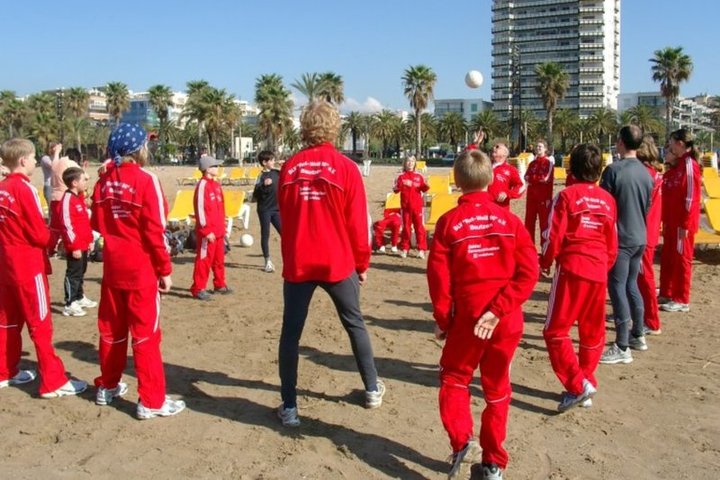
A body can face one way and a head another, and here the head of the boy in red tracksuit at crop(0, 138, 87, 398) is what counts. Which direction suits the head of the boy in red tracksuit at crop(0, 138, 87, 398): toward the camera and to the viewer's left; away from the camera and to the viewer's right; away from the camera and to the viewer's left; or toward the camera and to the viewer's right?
away from the camera and to the viewer's right

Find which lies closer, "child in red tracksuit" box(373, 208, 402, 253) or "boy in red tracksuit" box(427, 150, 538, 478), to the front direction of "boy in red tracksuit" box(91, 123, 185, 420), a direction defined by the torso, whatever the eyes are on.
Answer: the child in red tracksuit

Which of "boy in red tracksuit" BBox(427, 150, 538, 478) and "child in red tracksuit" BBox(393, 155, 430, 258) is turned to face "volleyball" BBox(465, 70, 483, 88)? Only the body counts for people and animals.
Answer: the boy in red tracksuit

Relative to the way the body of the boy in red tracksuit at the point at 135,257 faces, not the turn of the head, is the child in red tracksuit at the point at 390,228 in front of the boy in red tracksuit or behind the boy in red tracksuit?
in front

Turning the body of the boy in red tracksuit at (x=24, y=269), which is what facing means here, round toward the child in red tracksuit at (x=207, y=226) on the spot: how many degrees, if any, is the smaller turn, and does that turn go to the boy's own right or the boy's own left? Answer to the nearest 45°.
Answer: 0° — they already face them

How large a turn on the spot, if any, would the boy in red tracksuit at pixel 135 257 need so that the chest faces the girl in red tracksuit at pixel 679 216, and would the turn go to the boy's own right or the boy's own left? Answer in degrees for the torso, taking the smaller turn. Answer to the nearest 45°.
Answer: approximately 45° to the boy's own right

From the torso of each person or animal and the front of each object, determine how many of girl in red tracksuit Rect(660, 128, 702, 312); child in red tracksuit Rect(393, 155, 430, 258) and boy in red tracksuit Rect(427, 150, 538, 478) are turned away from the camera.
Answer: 1

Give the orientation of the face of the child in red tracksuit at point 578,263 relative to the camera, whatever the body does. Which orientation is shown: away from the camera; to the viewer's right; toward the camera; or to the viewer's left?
away from the camera

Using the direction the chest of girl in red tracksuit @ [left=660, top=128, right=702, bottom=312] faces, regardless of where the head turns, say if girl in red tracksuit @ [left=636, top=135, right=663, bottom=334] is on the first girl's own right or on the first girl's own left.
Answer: on the first girl's own left

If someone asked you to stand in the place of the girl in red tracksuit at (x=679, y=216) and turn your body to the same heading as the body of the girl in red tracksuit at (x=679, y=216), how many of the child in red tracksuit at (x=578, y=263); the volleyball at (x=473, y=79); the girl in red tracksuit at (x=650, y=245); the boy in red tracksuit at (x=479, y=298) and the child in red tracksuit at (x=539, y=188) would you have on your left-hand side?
3

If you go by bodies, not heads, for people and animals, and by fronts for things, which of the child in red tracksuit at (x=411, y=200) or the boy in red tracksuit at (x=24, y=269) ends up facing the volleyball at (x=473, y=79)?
the boy in red tracksuit

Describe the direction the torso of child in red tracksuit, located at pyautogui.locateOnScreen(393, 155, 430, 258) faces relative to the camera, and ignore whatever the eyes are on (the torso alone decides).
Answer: toward the camera

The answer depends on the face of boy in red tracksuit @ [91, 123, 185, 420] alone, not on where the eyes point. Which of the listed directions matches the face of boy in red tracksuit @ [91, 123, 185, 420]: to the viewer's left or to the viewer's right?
to the viewer's right

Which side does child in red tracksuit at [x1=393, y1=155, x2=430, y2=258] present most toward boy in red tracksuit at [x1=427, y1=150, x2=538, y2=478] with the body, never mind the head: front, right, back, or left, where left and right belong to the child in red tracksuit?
front

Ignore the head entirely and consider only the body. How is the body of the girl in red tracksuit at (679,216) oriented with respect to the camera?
to the viewer's left

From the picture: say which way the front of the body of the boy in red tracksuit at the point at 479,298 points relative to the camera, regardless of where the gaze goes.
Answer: away from the camera
